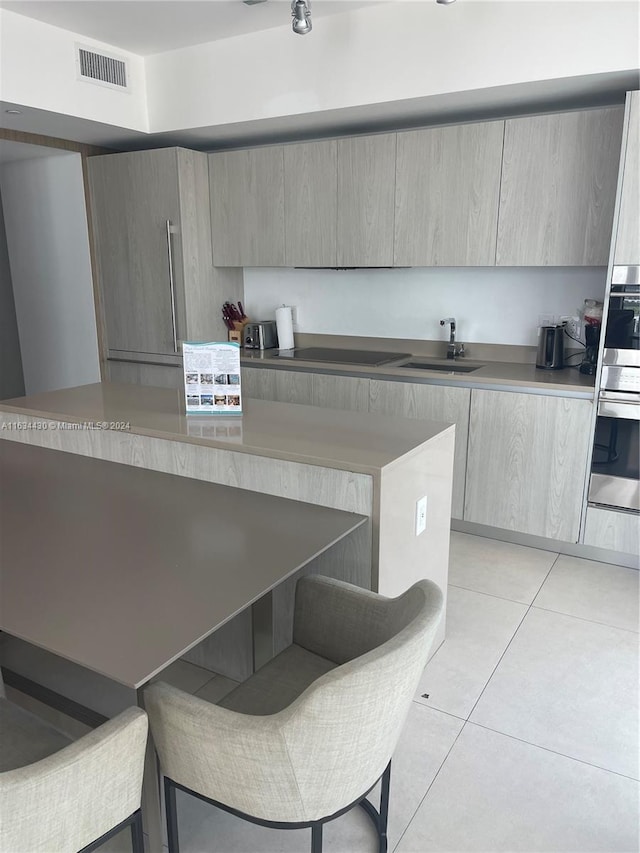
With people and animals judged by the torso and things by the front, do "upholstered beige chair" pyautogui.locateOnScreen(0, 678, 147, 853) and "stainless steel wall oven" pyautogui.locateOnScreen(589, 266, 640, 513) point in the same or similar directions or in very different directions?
very different directions

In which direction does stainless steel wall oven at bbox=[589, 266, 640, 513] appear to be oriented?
toward the camera

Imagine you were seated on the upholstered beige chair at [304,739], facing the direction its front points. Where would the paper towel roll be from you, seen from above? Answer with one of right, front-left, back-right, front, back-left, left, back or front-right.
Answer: front-right

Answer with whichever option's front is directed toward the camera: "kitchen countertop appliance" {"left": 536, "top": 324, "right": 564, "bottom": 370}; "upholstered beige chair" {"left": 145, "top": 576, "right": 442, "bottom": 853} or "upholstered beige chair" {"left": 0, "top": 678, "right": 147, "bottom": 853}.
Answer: the kitchen countertop appliance

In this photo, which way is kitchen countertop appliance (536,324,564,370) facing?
toward the camera

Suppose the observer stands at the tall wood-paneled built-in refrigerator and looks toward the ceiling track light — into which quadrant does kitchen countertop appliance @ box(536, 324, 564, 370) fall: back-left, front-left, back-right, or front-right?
front-left

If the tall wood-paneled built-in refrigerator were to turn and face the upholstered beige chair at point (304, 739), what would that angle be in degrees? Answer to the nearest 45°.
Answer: approximately 45° to its left

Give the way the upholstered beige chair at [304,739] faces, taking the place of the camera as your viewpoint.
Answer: facing away from the viewer and to the left of the viewer

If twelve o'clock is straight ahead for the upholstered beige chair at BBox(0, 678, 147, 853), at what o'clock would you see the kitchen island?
The kitchen island is roughly at 12 o'clock from the upholstered beige chair.

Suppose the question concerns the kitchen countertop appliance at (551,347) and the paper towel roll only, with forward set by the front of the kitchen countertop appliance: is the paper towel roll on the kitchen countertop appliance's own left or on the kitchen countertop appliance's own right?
on the kitchen countertop appliance's own right

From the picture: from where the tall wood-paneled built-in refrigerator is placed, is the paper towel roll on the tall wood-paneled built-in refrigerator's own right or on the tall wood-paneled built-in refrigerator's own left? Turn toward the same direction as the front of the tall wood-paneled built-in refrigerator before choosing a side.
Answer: on the tall wood-paneled built-in refrigerator's own left

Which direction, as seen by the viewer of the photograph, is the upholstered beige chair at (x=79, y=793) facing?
facing away from the viewer and to the right of the viewer

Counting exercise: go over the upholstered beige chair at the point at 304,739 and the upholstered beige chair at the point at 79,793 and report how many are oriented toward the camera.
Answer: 0

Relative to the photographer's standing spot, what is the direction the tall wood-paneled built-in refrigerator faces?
facing the viewer and to the left of the viewer

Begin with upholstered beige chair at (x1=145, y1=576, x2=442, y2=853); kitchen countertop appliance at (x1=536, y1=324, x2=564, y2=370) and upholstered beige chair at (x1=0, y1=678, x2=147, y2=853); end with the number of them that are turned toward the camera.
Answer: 1

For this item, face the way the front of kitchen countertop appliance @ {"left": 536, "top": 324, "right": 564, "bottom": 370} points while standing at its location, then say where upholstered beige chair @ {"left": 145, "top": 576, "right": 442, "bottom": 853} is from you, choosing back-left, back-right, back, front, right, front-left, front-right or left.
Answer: front
